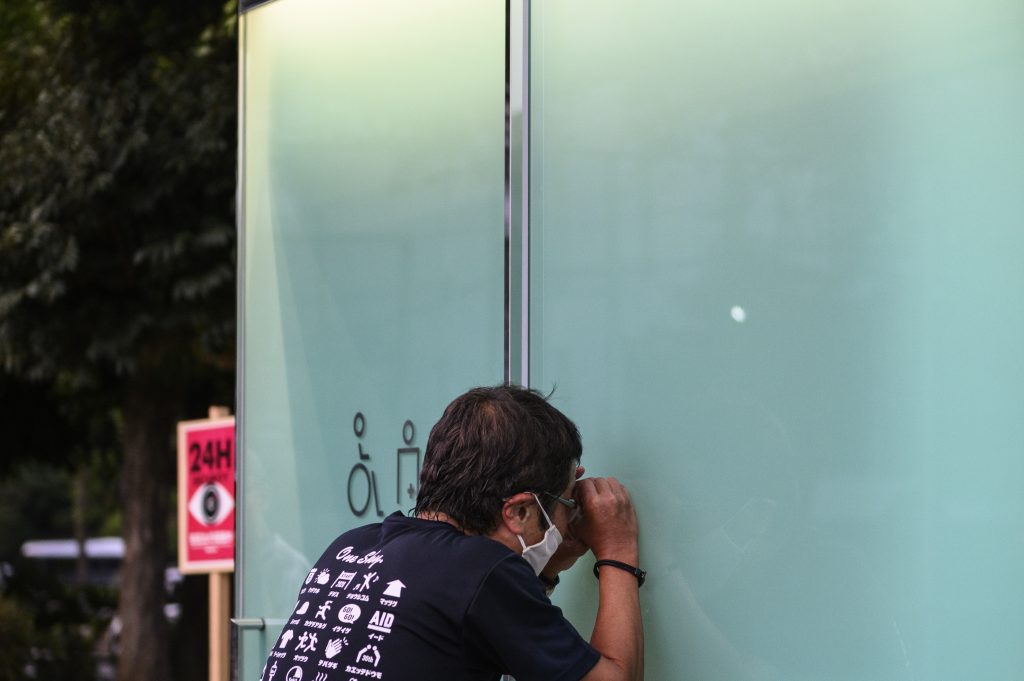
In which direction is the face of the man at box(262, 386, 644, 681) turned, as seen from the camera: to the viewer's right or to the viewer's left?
to the viewer's right

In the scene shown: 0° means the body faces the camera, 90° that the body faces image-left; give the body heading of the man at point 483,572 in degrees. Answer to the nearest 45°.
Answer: approximately 225°

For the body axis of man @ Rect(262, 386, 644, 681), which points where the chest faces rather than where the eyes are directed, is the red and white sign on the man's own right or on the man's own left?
on the man's own left
